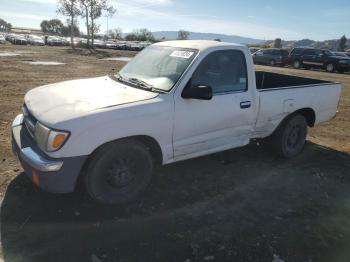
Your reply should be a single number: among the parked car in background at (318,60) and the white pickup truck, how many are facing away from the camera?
0

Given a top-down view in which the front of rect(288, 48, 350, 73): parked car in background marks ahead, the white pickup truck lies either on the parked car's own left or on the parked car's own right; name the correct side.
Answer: on the parked car's own right

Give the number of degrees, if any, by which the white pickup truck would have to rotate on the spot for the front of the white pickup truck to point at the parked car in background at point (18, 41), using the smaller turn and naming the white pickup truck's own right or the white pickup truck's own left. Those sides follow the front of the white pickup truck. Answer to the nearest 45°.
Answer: approximately 90° to the white pickup truck's own right

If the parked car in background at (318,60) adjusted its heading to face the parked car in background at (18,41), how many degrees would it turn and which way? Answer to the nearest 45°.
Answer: approximately 135° to its right

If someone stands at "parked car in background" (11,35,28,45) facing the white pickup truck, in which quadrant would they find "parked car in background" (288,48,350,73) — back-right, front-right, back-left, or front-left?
front-left

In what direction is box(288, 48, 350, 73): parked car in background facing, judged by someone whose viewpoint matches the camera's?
facing the viewer and to the right of the viewer

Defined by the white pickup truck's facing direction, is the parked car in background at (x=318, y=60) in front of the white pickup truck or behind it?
behind

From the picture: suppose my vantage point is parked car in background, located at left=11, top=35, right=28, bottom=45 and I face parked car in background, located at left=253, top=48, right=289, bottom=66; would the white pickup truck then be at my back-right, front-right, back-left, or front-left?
front-right

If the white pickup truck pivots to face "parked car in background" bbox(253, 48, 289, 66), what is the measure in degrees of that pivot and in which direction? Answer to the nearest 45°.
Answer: approximately 135° to its right

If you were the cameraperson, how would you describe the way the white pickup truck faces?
facing the viewer and to the left of the viewer
